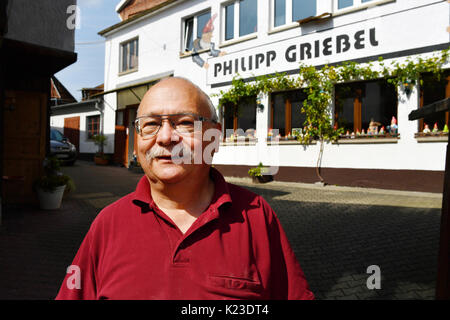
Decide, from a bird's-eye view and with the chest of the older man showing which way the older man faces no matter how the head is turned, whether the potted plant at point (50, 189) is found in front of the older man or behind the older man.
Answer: behind

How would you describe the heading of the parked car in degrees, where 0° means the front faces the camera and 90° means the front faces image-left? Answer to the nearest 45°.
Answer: approximately 315°

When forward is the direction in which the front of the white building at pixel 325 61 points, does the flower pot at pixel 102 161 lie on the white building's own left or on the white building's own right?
on the white building's own right

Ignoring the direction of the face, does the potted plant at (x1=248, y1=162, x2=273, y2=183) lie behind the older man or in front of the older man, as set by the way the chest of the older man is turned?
behind

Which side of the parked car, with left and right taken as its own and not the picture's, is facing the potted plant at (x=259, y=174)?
front

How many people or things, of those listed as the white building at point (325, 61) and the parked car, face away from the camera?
0

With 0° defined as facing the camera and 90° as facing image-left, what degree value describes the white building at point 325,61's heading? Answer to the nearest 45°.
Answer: approximately 45°

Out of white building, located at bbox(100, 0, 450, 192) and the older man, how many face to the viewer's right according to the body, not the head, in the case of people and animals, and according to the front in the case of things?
0

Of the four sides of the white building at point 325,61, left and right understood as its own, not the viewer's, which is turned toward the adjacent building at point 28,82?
front

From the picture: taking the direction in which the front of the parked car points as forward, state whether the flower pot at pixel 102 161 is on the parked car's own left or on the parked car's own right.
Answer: on the parked car's own left

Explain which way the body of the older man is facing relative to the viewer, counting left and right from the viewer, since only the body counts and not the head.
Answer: facing the viewer

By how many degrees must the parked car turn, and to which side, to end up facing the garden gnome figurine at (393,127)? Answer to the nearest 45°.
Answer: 0° — it already faces it

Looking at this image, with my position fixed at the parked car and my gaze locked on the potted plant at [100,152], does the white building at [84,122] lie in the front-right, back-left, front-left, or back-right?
front-left
